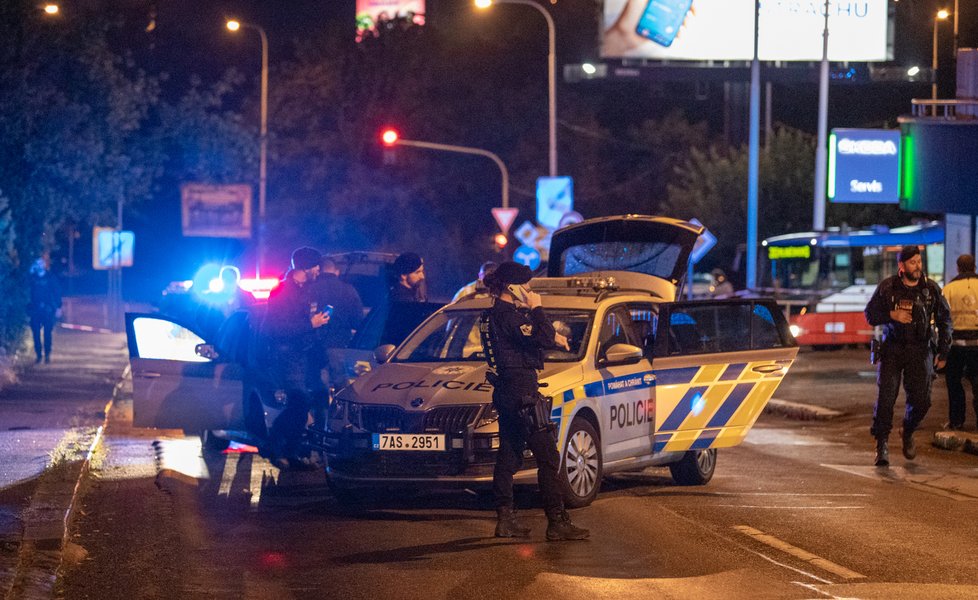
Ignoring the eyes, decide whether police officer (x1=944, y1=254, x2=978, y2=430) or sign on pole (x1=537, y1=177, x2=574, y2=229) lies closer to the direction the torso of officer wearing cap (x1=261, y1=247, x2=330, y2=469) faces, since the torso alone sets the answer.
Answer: the police officer

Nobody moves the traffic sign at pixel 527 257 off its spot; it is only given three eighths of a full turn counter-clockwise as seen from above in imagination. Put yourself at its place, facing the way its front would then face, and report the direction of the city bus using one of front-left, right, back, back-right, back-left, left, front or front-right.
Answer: front

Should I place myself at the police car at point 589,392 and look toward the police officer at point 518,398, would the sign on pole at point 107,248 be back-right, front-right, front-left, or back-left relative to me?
back-right

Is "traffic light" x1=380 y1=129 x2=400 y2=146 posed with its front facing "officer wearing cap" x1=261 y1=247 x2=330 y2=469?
yes

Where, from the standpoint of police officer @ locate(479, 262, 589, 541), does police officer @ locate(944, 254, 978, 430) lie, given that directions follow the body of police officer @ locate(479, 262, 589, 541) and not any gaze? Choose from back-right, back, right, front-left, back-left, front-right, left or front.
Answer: front-left

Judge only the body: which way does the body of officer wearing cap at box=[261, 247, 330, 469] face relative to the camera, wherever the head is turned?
to the viewer's right

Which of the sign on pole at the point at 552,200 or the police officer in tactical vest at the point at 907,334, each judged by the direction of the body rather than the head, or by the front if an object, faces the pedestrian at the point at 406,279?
the sign on pole

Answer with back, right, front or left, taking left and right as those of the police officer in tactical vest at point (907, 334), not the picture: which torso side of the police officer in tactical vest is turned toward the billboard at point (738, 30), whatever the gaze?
back

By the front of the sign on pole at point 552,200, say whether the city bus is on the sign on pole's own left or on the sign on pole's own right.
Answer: on the sign on pole's own left

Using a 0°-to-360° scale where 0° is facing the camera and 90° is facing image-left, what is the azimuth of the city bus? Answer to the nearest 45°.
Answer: approximately 45°

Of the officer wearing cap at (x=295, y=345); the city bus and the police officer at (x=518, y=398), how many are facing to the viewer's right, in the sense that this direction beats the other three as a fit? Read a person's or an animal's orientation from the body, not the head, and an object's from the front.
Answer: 2

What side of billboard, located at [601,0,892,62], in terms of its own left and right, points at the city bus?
front

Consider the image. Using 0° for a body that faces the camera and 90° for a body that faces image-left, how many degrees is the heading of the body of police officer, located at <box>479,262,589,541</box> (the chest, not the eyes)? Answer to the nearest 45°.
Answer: approximately 270°
